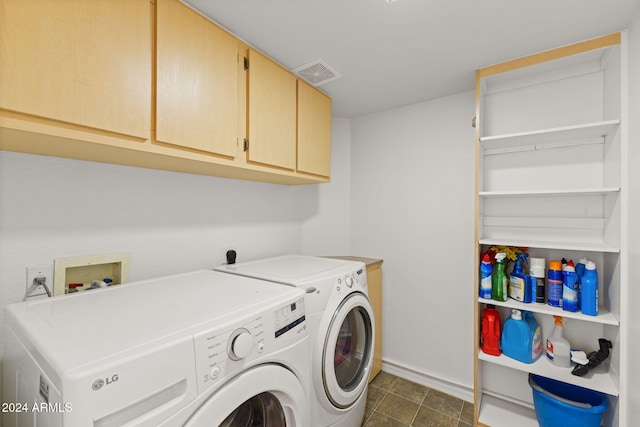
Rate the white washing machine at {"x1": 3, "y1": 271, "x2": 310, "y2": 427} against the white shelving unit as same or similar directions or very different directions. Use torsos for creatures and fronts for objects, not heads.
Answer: very different directions

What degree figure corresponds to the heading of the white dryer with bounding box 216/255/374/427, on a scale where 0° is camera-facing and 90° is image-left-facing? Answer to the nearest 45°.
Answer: approximately 315°

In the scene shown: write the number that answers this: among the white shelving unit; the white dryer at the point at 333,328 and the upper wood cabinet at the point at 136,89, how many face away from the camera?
0

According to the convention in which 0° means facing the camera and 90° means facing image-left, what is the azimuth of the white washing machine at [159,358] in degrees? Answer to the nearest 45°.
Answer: approximately 315°

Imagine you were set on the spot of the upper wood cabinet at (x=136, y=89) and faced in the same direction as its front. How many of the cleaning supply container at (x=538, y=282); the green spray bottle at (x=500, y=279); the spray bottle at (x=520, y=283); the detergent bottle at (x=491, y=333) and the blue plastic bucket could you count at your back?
0

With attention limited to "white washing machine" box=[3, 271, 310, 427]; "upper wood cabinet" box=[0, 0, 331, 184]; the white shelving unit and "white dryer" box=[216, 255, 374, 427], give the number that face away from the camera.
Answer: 0

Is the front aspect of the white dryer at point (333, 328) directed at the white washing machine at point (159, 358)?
no

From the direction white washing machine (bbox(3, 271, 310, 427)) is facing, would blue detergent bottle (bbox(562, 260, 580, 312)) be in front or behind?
in front

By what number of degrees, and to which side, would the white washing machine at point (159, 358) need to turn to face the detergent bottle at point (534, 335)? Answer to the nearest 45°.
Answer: approximately 45° to its left

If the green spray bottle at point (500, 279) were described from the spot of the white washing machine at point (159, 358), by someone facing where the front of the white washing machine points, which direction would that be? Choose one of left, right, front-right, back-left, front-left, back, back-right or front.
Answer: front-left

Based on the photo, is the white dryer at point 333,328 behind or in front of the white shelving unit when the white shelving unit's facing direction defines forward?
in front

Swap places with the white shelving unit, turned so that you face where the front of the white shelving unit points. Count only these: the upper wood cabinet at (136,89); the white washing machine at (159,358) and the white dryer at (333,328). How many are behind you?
0

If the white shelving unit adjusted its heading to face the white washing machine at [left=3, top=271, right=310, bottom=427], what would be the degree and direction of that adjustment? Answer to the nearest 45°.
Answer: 0° — it already faces it

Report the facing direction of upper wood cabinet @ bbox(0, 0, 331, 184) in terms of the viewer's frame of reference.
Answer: facing the viewer and to the right of the viewer

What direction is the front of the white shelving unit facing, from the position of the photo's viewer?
facing the viewer and to the left of the viewer

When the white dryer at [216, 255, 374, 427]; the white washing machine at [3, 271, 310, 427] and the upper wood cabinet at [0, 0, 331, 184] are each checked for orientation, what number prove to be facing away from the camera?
0

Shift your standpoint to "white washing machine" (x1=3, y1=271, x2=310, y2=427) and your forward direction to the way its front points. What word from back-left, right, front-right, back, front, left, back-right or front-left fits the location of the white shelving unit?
front-left
